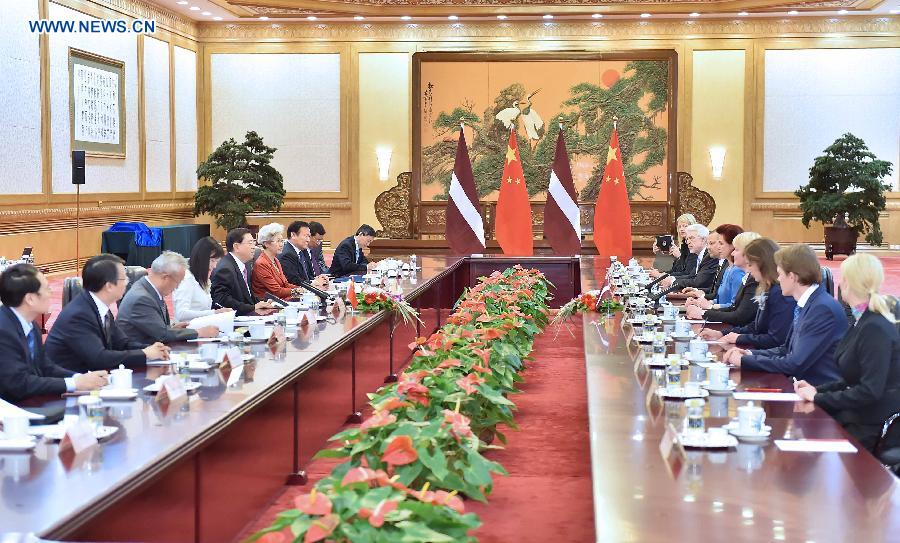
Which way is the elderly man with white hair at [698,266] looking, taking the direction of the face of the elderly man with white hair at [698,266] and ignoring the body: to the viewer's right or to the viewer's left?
to the viewer's left

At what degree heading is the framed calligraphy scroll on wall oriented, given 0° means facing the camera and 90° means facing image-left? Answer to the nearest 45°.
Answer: approximately 315°

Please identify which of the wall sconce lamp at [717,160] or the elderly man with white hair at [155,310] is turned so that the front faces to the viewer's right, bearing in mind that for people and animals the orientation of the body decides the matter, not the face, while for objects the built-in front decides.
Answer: the elderly man with white hair

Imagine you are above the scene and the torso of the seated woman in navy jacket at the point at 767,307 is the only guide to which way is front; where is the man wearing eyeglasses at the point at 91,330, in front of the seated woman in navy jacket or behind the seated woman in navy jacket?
in front

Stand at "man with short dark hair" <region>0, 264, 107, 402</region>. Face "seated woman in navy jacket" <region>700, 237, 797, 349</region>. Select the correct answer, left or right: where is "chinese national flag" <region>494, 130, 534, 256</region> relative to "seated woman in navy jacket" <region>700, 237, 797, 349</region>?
left

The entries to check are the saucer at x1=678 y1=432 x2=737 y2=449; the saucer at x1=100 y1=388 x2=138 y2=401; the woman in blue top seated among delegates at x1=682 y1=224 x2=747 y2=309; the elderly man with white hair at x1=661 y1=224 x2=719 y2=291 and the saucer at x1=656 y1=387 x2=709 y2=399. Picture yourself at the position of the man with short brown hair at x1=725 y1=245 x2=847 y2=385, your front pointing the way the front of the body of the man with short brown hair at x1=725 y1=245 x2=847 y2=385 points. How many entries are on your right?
2

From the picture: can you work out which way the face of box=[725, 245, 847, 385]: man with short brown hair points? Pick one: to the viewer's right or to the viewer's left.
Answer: to the viewer's left

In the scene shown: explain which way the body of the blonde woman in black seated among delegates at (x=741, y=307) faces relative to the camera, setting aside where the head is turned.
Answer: to the viewer's left

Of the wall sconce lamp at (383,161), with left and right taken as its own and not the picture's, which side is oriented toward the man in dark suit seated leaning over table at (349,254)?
front

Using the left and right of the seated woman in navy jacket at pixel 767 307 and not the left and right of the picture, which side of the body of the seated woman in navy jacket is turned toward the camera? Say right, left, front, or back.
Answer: left

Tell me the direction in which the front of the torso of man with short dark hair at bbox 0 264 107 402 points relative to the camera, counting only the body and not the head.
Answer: to the viewer's right

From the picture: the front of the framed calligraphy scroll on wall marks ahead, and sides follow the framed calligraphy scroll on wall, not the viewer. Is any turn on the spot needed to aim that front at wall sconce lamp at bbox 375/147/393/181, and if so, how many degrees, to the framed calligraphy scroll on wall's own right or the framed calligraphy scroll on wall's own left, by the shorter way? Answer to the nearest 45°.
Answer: approximately 90° to the framed calligraphy scroll on wall's own left

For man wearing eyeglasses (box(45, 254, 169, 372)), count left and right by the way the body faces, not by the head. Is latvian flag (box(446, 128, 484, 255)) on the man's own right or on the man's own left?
on the man's own left

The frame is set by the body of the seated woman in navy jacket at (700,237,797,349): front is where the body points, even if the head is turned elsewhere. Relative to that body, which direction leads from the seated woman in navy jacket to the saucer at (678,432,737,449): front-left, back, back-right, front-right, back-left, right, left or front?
left

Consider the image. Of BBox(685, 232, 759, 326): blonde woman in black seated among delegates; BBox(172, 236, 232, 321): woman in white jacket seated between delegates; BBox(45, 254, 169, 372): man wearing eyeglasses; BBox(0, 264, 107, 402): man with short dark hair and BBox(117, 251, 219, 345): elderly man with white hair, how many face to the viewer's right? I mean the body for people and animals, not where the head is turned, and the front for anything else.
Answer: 4

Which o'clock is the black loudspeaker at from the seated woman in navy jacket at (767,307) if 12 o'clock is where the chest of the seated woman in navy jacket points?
The black loudspeaker is roughly at 1 o'clock from the seated woman in navy jacket.

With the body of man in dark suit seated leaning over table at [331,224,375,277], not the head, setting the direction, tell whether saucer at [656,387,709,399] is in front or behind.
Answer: in front

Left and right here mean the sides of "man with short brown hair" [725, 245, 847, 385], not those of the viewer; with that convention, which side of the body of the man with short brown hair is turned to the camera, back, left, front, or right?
left

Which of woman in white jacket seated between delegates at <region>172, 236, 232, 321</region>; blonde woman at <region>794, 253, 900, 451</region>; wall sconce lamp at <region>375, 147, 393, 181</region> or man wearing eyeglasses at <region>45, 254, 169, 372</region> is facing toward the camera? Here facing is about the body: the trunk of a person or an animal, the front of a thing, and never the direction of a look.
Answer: the wall sconce lamp

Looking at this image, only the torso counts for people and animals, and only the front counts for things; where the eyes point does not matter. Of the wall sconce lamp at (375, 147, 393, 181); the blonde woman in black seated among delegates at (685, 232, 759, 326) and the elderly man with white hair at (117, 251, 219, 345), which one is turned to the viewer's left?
the blonde woman in black seated among delegates
